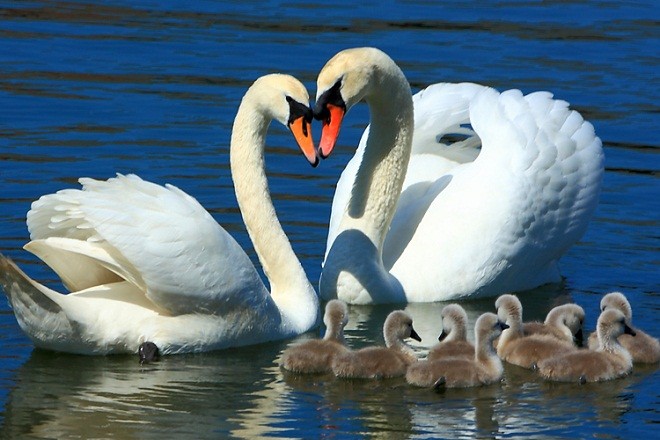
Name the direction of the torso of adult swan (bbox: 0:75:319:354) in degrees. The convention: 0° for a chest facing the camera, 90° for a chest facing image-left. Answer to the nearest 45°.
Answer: approximately 270°

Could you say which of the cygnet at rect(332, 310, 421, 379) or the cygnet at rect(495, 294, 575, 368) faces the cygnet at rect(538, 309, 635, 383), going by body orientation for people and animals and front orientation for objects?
the cygnet at rect(332, 310, 421, 379)

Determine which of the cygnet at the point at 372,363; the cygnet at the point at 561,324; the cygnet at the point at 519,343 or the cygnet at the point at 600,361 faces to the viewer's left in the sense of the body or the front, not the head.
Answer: the cygnet at the point at 519,343

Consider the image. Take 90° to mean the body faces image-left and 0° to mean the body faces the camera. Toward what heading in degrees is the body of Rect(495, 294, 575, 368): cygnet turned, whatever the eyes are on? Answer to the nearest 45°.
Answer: approximately 90°

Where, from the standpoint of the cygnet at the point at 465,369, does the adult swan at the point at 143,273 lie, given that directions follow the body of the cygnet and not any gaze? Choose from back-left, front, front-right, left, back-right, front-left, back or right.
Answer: back

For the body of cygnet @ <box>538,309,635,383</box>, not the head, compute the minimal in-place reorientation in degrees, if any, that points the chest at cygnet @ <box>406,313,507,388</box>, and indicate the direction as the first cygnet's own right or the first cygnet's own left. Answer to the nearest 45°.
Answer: approximately 135° to the first cygnet's own right

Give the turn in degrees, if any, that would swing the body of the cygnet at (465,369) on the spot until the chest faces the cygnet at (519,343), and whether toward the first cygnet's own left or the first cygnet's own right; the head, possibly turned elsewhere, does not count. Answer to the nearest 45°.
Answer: approximately 45° to the first cygnet's own left

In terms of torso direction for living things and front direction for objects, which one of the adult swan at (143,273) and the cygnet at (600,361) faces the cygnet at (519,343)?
the adult swan

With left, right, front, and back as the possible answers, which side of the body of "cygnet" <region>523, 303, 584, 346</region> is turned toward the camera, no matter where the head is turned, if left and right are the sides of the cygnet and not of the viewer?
right

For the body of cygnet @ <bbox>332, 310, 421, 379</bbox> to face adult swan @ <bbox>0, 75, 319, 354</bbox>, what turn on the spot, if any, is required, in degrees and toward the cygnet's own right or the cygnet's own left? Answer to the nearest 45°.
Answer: approximately 180°

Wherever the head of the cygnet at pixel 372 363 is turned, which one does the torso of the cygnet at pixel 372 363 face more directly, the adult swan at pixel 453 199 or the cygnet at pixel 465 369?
the cygnet
